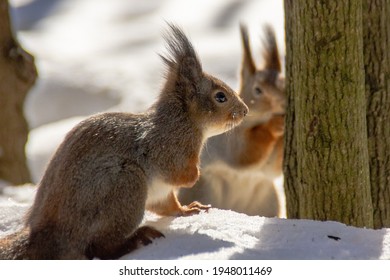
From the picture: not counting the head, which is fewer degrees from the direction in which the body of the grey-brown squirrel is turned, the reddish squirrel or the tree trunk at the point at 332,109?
the tree trunk

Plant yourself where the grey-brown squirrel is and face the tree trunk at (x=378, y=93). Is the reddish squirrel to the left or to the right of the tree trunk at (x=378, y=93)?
left

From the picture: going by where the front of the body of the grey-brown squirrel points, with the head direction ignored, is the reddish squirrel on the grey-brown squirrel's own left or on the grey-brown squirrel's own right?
on the grey-brown squirrel's own left

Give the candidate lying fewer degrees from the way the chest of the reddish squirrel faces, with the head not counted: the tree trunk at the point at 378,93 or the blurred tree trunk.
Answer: the tree trunk

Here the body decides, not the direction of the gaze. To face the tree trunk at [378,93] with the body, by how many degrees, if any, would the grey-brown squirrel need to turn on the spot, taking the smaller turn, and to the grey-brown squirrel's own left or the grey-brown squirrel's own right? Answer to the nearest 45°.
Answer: approximately 45° to the grey-brown squirrel's own left

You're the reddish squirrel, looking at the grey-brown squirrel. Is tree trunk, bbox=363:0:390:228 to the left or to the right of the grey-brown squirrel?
left

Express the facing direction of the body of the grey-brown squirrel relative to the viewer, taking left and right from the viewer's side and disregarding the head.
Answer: facing to the right of the viewer

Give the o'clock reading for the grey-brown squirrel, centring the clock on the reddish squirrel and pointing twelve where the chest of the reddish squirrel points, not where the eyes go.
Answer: The grey-brown squirrel is roughly at 2 o'clock from the reddish squirrel.
